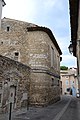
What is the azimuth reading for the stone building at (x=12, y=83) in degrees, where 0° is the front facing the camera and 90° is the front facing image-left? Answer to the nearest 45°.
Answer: approximately 315°

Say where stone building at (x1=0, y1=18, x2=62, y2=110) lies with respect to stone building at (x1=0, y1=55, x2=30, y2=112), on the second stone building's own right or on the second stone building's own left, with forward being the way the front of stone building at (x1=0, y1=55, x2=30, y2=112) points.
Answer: on the second stone building's own left
